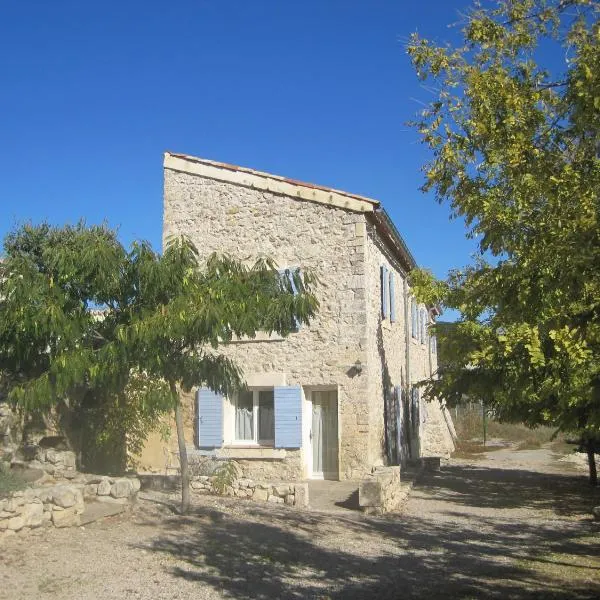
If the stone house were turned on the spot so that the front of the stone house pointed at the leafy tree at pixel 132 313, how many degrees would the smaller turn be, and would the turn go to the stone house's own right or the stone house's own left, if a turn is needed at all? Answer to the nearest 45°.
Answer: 0° — it already faces it

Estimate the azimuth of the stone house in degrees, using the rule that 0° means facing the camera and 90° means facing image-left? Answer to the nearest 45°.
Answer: approximately 0°

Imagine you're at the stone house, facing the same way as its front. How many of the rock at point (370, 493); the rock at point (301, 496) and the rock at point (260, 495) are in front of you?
3

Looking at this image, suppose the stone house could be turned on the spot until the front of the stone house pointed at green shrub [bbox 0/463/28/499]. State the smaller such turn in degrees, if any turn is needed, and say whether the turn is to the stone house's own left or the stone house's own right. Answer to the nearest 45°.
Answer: approximately 45° to the stone house's own right
